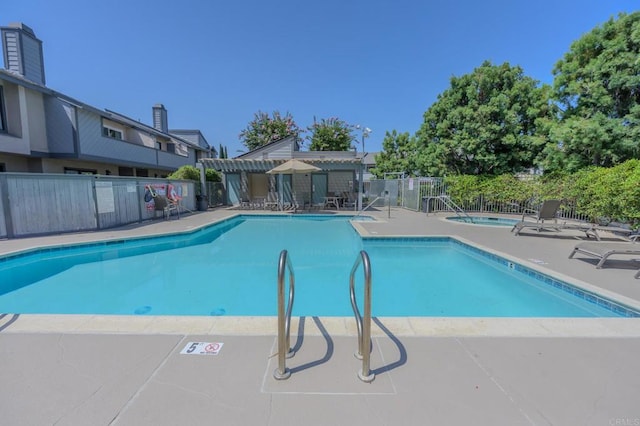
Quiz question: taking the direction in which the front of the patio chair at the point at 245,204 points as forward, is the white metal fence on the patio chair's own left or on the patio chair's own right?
on the patio chair's own left

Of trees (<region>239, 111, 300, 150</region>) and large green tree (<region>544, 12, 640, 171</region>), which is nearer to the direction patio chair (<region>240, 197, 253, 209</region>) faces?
the large green tree

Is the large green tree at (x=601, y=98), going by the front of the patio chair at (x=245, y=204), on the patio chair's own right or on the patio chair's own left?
on the patio chair's own left

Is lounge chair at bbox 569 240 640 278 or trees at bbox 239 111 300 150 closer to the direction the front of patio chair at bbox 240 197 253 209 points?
the lounge chair

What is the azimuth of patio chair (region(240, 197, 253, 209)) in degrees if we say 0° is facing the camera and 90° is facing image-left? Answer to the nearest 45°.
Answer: approximately 0°

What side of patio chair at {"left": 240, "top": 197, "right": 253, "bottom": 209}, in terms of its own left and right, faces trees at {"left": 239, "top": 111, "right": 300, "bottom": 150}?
back

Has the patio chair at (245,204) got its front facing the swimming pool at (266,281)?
yes

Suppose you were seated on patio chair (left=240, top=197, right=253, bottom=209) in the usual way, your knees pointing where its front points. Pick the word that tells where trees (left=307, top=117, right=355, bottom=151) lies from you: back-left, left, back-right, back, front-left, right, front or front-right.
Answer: back-left
